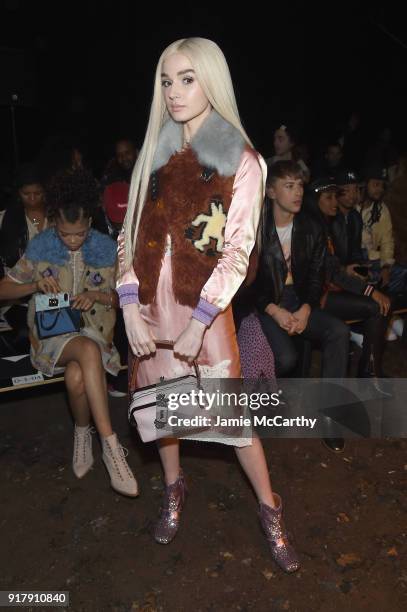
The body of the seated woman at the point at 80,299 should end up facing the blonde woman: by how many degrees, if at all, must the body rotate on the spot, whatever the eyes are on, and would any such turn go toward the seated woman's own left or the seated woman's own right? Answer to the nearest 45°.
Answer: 0° — they already face them

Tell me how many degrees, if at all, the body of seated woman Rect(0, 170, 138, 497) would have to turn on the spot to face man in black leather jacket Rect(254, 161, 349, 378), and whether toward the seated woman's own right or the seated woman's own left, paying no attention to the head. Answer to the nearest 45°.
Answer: approximately 90° to the seated woman's own left

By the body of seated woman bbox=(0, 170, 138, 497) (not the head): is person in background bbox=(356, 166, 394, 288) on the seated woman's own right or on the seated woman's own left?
on the seated woman's own left

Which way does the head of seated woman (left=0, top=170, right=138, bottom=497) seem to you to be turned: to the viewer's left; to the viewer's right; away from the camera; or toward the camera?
toward the camera

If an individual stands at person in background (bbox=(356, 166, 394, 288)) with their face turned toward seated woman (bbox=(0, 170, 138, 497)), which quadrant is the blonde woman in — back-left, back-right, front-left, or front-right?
front-left

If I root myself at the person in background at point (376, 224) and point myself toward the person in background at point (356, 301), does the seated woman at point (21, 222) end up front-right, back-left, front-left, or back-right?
front-right

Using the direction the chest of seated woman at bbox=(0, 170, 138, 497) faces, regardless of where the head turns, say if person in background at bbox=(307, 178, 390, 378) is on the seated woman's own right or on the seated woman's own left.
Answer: on the seated woman's own left

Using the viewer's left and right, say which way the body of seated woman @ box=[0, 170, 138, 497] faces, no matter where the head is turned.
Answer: facing the viewer

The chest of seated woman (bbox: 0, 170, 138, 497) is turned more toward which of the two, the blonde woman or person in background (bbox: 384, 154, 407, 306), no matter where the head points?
the blonde woman

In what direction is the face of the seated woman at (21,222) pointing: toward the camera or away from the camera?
toward the camera

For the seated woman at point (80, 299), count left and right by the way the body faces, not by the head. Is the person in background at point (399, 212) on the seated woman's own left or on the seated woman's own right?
on the seated woman's own left
